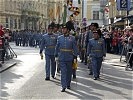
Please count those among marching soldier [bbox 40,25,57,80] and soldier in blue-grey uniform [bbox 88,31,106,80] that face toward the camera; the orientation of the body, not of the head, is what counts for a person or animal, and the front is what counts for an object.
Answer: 2

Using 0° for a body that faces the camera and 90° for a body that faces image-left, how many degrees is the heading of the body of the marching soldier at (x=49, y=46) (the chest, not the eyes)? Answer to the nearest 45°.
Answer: approximately 0°

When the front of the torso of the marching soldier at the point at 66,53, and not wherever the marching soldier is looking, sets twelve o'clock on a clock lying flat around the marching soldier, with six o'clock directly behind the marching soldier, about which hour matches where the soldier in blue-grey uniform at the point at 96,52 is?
The soldier in blue-grey uniform is roughly at 7 o'clock from the marching soldier.

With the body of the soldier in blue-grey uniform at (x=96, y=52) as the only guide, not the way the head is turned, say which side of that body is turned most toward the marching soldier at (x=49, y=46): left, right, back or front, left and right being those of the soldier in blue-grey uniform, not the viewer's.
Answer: right

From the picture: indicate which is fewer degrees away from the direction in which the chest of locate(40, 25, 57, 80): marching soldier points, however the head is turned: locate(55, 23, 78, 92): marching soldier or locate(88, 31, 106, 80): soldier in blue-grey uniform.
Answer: the marching soldier

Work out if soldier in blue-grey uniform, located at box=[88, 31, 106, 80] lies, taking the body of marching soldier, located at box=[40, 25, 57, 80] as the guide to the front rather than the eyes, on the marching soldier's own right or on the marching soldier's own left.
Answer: on the marching soldier's own left

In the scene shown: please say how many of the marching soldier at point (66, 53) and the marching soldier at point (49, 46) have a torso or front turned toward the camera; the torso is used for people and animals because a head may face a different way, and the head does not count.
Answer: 2

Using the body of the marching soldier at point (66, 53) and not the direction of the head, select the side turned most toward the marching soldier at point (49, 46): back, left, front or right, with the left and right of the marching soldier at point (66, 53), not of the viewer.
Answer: back
